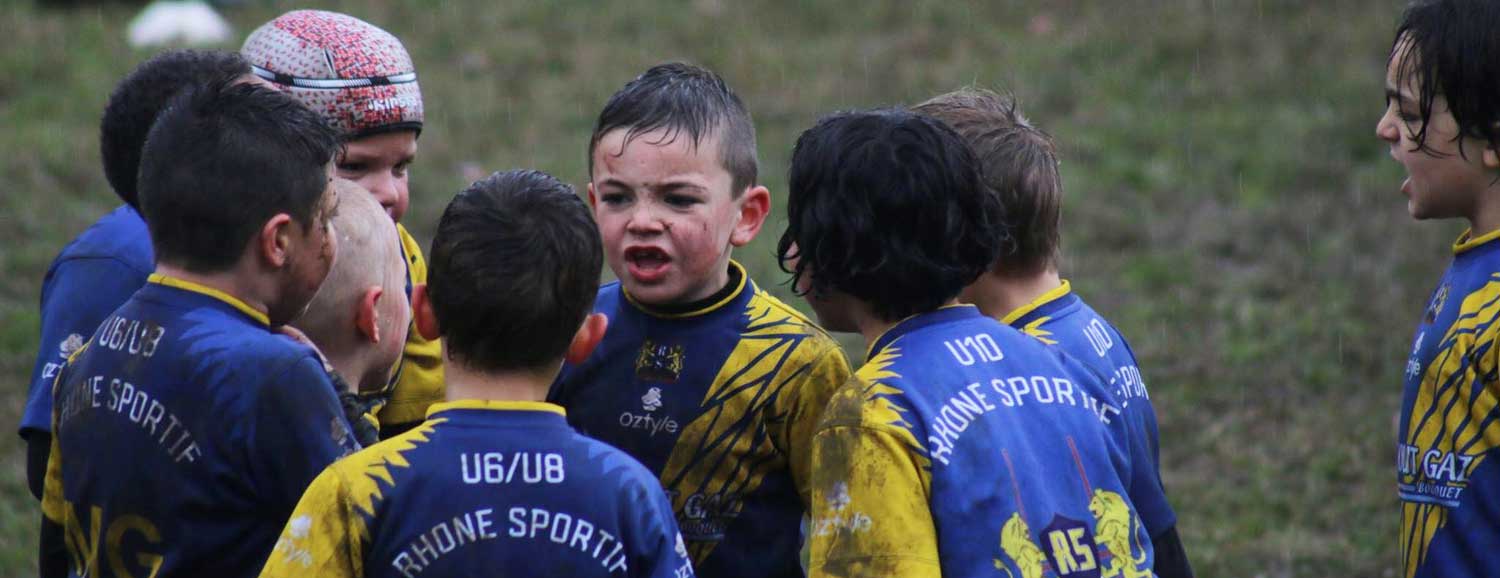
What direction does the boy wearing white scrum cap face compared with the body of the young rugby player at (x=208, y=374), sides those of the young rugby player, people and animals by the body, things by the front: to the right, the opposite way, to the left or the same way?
to the right

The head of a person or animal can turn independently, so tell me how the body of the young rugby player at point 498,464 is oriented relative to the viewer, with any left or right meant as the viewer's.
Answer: facing away from the viewer

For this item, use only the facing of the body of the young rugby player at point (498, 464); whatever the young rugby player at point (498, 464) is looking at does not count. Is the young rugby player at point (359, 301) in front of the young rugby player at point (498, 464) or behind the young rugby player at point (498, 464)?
in front

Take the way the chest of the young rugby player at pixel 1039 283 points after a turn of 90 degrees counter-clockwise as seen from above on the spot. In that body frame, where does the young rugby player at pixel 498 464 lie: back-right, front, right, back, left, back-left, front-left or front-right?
front

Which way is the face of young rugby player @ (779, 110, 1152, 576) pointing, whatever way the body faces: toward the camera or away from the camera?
away from the camera

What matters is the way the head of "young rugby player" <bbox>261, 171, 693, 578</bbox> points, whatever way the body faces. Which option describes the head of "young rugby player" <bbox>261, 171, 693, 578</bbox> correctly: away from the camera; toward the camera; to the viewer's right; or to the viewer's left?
away from the camera

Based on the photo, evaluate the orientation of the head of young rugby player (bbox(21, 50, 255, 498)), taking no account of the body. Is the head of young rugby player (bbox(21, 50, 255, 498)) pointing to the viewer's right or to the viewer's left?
to the viewer's right

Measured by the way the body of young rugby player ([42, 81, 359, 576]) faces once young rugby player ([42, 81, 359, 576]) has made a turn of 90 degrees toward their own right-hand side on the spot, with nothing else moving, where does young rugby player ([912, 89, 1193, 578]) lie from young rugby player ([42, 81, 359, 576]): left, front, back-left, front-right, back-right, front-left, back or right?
front-left

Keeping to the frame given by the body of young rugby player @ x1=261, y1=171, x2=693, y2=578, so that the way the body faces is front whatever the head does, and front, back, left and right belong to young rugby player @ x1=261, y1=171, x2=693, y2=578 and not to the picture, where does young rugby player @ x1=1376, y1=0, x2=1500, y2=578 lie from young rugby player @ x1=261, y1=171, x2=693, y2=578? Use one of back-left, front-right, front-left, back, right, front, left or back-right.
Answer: right

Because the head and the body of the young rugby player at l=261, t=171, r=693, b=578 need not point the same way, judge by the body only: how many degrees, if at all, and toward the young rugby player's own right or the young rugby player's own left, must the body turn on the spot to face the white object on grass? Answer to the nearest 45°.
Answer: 0° — they already face it

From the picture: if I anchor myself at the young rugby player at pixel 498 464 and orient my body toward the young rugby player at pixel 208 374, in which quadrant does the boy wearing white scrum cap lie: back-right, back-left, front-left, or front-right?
front-right

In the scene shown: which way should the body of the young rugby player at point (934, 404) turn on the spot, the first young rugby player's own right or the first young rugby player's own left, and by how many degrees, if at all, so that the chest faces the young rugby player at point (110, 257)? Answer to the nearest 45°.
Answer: approximately 45° to the first young rugby player's own left

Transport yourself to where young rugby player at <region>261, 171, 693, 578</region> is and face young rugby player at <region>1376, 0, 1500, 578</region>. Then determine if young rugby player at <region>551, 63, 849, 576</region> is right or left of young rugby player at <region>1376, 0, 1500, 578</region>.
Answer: left

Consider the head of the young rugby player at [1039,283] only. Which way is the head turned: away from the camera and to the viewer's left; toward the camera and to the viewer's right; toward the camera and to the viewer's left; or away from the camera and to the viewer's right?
away from the camera and to the viewer's left

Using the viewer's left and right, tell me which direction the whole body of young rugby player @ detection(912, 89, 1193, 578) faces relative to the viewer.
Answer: facing away from the viewer and to the left of the viewer

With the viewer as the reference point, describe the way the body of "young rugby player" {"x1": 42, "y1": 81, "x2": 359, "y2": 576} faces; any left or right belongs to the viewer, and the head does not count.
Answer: facing away from the viewer and to the right of the viewer

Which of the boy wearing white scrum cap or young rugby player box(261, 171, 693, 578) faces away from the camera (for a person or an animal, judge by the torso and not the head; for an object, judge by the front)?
the young rugby player

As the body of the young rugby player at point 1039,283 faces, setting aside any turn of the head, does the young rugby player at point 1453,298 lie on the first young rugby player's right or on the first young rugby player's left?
on the first young rugby player's right
